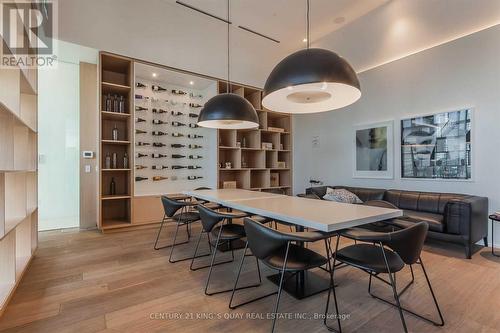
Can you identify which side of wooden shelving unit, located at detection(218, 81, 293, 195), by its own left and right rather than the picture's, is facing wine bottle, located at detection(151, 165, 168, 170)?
right

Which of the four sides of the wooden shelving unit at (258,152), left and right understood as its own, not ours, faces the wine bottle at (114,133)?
right

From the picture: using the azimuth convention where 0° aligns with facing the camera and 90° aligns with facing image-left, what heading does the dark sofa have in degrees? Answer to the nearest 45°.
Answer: approximately 45°

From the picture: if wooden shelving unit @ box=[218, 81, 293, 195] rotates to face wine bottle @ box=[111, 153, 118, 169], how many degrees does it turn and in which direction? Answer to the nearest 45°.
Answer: approximately 90° to its right

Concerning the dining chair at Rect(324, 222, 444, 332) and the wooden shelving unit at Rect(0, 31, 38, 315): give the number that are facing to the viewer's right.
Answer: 1

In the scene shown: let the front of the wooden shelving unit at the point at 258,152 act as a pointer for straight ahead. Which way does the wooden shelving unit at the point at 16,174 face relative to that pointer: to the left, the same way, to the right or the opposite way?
to the left

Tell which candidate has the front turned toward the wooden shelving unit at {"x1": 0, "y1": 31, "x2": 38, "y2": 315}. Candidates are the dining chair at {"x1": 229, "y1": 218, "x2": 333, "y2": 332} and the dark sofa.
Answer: the dark sofa

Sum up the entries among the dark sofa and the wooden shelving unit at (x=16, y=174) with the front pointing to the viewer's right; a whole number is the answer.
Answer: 1

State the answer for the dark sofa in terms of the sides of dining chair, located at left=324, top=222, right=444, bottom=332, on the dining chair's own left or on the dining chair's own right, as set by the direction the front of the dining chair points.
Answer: on the dining chair's own right

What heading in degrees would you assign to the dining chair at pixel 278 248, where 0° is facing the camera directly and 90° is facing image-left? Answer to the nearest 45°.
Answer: approximately 225°

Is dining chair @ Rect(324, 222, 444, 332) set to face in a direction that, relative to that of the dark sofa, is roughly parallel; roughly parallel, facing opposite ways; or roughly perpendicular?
roughly perpendicular

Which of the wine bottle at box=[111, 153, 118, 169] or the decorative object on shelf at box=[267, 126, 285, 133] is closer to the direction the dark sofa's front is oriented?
the wine bottle

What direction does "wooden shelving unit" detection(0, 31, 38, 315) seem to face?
to the viewer's right

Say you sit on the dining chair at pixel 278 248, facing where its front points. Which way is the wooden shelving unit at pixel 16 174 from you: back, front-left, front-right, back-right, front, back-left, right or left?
back-left
